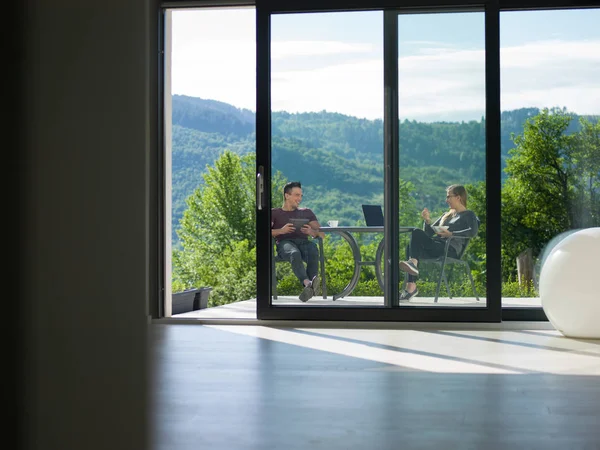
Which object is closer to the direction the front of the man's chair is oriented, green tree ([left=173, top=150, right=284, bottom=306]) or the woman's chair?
the woman's chair

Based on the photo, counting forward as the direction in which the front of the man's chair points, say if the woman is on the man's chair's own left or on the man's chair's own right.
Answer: on the man's chair's own left
